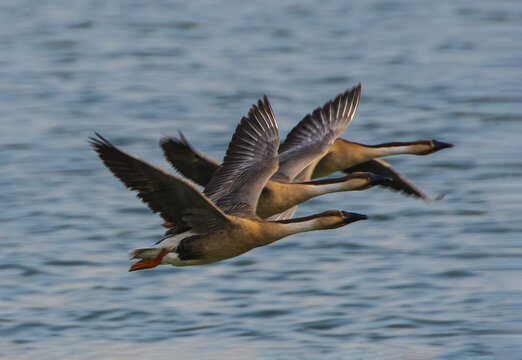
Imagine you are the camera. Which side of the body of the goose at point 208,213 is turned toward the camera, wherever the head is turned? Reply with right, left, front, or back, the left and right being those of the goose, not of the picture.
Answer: right

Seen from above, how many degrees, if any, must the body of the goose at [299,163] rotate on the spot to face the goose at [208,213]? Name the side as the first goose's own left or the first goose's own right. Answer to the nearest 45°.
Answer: approximately 135° to the first goose's own right

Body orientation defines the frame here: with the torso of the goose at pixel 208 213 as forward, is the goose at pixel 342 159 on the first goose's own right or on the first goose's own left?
on the first goose's own left

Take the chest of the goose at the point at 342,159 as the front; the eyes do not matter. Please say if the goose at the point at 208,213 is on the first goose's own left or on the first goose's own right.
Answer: on the first goose's own right

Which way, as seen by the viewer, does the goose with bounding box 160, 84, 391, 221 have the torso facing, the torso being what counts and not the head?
to the viewer's right

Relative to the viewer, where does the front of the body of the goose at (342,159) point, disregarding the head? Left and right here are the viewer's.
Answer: facing to the right of the viewer

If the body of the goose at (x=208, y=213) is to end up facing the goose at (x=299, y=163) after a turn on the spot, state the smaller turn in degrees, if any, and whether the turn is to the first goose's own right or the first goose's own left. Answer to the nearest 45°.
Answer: approximately 45° to the first goose's own left

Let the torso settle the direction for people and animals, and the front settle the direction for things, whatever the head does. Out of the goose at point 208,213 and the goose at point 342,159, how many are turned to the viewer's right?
2
